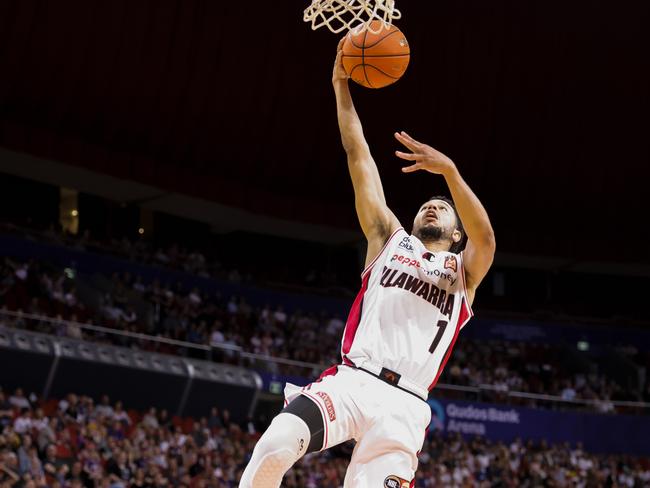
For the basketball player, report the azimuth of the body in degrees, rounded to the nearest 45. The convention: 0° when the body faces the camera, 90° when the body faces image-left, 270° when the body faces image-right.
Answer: approximately 0°
